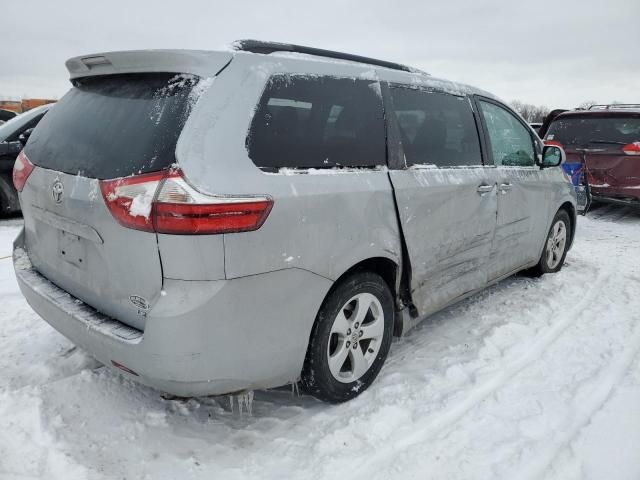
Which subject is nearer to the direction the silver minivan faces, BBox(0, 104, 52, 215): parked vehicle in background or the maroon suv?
the maroon suv

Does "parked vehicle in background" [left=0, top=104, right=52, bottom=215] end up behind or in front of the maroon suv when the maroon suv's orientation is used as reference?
behind

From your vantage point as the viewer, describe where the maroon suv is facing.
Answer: facing away from the viewer and to the right of the viewer

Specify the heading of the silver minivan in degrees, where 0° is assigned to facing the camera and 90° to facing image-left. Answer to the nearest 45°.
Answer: approximately 225°

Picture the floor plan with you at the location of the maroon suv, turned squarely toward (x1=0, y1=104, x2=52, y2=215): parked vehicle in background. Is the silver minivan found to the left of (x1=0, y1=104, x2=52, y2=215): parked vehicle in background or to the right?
left

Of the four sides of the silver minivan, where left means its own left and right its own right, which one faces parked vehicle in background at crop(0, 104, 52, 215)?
left
